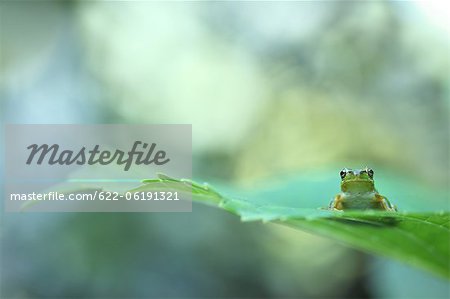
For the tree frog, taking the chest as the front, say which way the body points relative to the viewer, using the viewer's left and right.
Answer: facing the viewer
